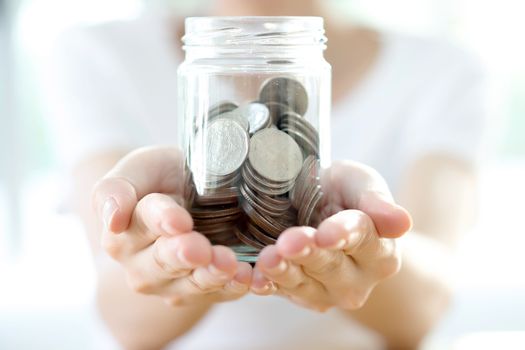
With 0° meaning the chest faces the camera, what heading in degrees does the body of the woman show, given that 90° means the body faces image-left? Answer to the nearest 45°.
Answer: approximately 0°
